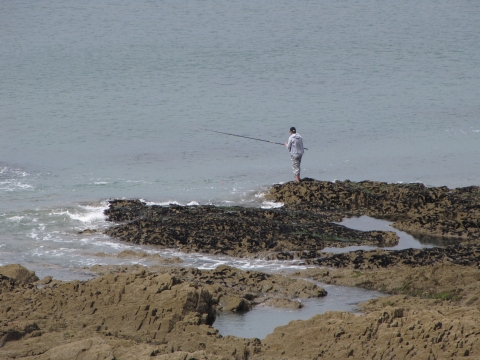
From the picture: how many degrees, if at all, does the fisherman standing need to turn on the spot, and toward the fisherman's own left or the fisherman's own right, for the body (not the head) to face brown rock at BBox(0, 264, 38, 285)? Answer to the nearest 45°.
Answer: approximately 90° to the fisherman's own left

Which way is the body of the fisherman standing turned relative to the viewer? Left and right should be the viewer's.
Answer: facing away from the viewer and to the left of the viewer

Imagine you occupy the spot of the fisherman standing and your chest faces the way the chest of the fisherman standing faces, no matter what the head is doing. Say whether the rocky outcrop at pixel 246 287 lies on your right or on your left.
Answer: on your left

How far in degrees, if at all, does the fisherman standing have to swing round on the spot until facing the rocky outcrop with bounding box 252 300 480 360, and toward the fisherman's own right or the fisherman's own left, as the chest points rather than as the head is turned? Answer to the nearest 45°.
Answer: approximately 135° to the fisherman's own left

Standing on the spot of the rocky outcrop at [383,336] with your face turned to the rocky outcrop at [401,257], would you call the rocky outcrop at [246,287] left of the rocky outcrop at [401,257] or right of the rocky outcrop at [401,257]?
left
